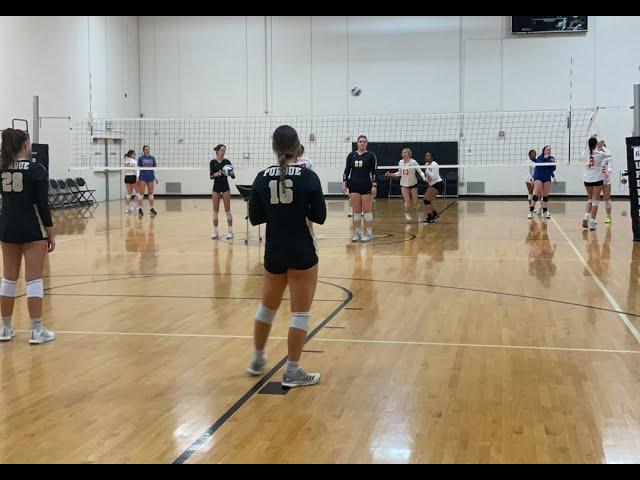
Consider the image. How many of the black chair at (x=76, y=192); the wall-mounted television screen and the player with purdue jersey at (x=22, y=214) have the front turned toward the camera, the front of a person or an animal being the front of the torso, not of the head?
1

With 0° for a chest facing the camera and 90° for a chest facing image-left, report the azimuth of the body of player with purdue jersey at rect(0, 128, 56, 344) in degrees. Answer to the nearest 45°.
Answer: approximately 225°

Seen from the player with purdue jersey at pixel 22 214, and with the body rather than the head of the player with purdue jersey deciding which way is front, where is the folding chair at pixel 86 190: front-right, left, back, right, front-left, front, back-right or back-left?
front-left

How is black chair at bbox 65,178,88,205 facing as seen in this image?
to the viewer's right

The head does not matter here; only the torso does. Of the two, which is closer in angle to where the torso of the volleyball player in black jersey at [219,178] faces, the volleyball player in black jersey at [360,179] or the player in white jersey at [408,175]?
the volleyball player in black jersey

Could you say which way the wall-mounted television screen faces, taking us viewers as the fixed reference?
facing the viewer

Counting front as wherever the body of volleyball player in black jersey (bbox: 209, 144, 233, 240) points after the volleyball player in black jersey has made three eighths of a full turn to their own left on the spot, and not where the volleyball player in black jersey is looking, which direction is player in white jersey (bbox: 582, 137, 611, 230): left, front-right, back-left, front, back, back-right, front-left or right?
front-right

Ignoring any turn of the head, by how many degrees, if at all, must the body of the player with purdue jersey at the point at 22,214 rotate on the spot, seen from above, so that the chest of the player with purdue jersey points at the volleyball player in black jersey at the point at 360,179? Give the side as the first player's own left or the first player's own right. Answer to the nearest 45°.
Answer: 0° — they already face them

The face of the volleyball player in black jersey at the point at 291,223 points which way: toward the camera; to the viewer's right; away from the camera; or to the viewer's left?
away from the camera

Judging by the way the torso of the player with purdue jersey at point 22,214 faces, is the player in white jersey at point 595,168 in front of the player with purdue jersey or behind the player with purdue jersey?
in front

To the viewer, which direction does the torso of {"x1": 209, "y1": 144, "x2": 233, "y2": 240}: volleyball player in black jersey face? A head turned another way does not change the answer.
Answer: toward the camera

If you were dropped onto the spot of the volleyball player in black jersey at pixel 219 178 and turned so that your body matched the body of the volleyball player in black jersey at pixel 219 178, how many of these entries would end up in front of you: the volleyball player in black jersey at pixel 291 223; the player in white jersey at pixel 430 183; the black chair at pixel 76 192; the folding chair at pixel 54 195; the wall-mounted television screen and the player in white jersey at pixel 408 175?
1

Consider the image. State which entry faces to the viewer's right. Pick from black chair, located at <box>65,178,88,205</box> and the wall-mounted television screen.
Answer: the black chair
